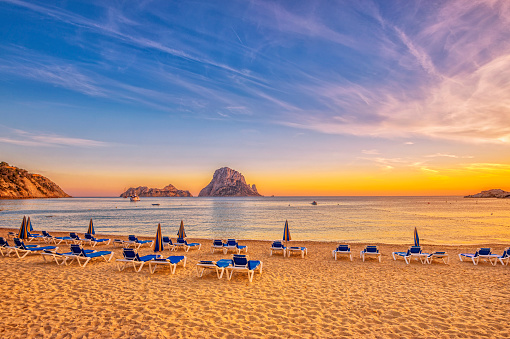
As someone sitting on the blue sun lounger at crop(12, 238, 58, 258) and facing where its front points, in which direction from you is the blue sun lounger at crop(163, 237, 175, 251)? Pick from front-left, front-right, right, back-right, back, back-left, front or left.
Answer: front

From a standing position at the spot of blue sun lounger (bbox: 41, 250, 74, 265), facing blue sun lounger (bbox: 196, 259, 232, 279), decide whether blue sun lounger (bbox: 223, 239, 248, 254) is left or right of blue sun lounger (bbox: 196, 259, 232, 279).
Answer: left

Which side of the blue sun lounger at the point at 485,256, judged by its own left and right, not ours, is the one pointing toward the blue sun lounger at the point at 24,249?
left

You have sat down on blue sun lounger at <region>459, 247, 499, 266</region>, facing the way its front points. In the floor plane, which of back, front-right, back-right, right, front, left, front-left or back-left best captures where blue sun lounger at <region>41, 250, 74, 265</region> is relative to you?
left

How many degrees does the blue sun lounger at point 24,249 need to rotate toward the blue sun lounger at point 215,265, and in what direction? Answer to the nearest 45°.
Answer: approximately 45° to its right

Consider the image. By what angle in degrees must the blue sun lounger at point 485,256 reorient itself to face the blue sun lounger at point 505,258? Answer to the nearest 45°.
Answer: approximately 90° to its right

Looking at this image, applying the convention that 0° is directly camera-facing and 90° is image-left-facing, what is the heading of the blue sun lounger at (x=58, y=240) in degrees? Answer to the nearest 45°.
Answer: approximately 270°

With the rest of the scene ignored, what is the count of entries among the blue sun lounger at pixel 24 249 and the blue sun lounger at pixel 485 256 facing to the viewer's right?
1

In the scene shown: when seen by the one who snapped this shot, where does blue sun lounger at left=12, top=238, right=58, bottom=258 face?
facing to the right of the viewer

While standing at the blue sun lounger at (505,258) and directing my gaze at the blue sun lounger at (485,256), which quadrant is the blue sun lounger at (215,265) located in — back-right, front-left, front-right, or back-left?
front-left

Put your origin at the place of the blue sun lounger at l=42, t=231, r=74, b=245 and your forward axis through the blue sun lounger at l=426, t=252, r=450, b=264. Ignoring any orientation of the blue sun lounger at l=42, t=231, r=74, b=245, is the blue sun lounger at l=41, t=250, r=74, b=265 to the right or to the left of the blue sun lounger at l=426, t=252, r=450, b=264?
right

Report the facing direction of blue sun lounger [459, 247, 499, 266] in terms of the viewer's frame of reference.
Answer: facing away from the viewer and to the left of the viewer
